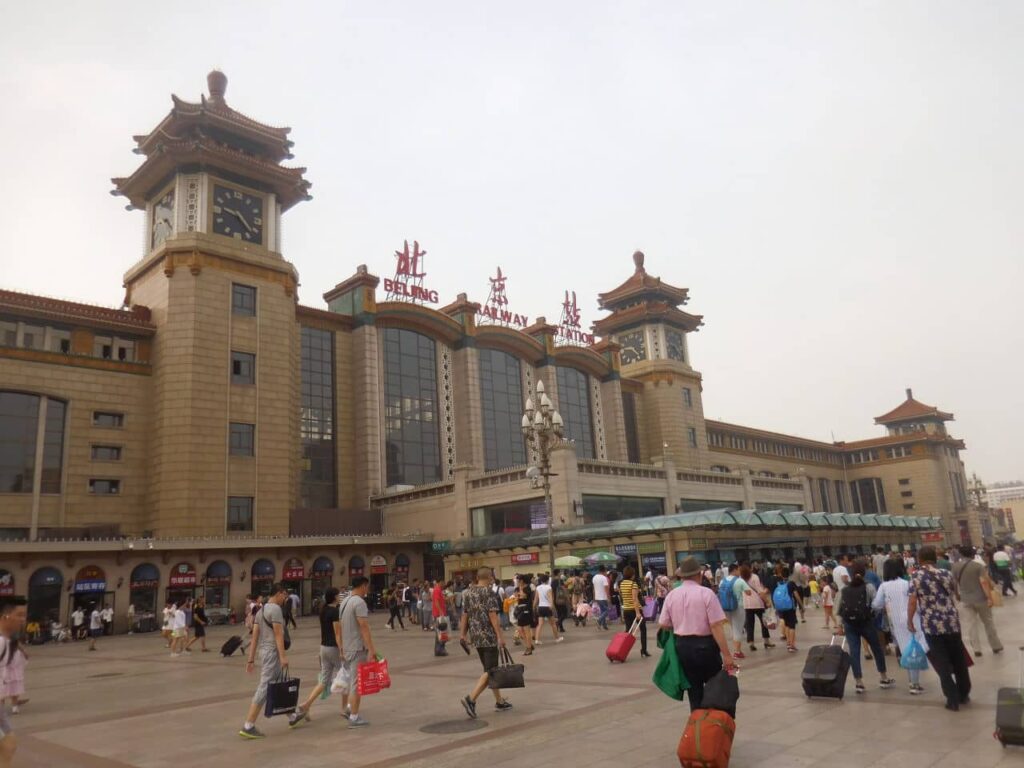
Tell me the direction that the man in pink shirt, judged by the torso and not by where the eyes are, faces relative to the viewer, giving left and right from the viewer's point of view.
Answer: facing away from the viewer

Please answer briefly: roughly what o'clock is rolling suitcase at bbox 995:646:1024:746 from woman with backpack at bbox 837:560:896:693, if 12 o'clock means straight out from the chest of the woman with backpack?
The rolling suitcase is roughly at 4 o'clock from the woman with backpack.

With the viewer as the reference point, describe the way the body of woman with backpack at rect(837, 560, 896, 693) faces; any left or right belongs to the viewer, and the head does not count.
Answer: facing away from the viewer and to the right of the viewer

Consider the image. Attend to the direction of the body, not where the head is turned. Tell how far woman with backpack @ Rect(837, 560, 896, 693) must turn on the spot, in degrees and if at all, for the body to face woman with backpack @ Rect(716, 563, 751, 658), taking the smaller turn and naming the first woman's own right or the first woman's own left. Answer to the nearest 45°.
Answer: approximately 90° to the first woman's own left

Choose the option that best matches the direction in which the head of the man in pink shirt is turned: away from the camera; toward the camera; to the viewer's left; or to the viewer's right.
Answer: away from the camera

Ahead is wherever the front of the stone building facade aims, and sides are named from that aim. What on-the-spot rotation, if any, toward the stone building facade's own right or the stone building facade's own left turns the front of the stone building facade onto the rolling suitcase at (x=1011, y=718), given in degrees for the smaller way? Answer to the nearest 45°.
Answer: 0° — it already faces it

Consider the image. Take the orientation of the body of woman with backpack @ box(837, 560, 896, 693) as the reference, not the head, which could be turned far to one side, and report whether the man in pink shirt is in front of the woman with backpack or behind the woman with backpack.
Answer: behind

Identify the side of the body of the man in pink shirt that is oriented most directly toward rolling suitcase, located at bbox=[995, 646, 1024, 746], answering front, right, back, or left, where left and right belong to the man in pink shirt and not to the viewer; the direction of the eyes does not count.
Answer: right

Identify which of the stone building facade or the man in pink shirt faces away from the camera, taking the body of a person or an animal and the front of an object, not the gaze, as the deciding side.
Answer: the man in pink shirt

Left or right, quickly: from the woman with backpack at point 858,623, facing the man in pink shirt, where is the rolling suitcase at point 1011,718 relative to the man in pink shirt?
left

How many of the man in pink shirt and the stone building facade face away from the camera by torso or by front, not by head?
1

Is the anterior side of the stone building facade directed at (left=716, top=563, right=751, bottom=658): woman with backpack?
yes
